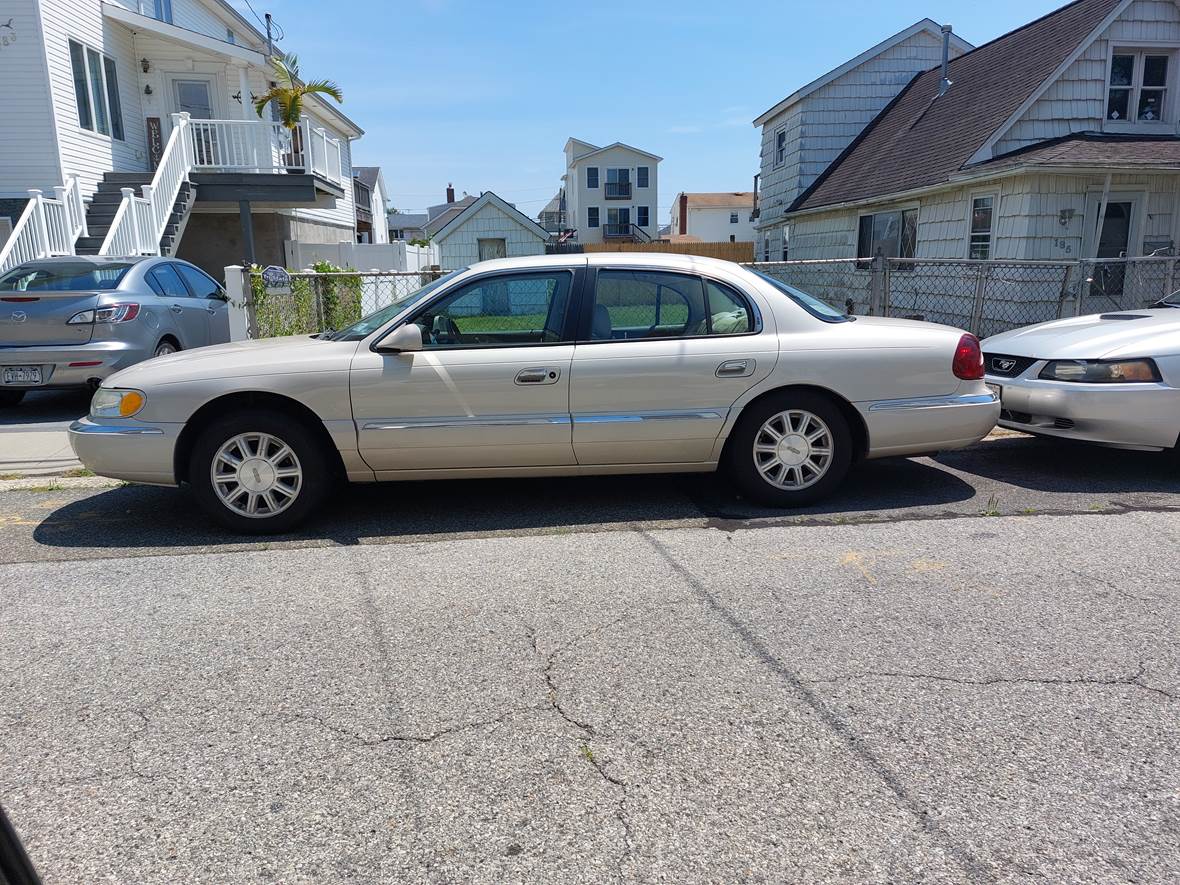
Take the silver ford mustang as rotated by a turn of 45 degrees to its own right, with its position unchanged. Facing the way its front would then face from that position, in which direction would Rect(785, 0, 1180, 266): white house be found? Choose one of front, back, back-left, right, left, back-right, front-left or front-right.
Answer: right

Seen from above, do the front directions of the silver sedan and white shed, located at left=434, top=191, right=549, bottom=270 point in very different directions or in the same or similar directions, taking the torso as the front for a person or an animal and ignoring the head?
very different directions

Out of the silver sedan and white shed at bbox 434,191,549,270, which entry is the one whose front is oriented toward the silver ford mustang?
the white shed

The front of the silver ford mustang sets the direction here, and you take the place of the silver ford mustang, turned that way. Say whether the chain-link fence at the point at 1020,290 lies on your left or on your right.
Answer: on your right

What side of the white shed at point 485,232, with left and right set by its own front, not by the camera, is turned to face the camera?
front

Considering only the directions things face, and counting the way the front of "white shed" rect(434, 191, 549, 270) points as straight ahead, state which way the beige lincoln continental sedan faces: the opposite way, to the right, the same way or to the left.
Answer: to the right

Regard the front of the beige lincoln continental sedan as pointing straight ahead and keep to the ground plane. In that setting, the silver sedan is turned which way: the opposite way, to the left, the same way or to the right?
to the right

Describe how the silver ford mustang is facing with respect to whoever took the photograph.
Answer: facing the viewer and to the left of the viewer

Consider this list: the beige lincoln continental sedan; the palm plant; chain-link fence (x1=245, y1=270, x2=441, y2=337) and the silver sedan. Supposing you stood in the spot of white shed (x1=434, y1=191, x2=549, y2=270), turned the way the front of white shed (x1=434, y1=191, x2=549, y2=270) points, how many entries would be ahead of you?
4

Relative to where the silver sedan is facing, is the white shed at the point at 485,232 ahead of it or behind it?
ahead

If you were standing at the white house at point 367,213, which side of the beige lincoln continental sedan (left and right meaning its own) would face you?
right

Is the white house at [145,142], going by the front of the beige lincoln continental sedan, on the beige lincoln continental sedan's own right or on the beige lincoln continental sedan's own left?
on the beige lincoln continental sedan's own right

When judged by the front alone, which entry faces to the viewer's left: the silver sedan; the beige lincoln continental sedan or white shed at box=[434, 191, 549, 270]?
the beige lincoln continental sedan

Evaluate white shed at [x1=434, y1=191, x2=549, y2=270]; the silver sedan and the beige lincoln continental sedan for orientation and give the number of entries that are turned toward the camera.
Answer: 1

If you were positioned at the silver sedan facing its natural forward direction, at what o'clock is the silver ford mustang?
The silver ford mustang is roughly at 3 o'clock from the silver sedan.

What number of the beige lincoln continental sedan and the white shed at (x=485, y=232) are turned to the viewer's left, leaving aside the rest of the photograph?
1

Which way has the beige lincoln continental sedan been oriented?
to the viewer's left
